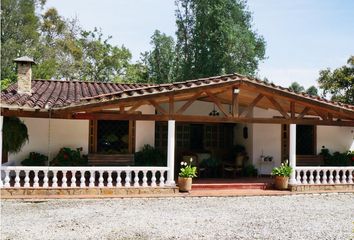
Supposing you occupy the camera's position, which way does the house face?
facing the viewer

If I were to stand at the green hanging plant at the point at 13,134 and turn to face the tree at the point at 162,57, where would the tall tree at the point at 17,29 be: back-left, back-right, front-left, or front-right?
front-left

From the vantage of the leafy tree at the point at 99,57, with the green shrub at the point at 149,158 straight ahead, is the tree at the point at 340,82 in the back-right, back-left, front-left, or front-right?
front-left

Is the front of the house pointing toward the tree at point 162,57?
no

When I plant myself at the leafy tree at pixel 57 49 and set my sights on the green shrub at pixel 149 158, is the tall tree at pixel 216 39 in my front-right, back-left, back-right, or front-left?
front-left

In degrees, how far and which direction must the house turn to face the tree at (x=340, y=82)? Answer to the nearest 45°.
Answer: approximately 135° to its left

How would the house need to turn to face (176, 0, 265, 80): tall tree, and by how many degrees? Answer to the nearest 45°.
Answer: approximately 180°

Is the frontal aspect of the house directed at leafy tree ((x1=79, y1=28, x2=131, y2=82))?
no

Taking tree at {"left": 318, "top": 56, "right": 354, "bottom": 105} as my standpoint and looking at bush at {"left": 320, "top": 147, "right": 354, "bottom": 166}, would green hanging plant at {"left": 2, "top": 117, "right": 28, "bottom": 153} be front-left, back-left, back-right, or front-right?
front-right

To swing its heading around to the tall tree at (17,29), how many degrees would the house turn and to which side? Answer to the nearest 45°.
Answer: approximately 135° to its right
